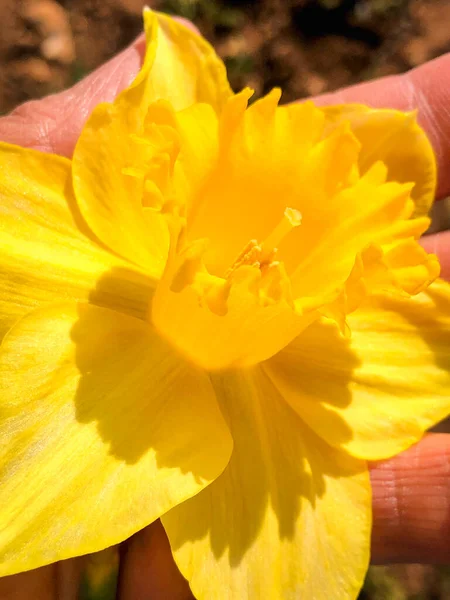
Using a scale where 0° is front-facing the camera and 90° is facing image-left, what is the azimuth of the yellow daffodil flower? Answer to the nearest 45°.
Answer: approximately 315°
